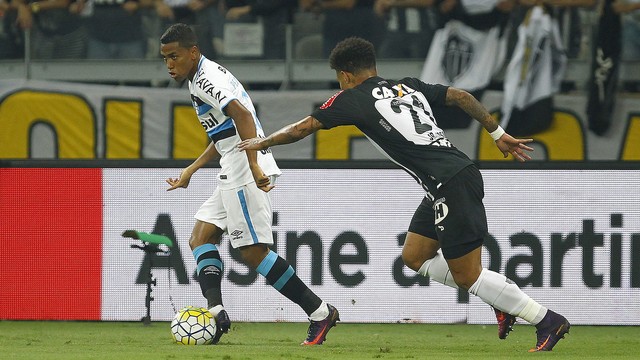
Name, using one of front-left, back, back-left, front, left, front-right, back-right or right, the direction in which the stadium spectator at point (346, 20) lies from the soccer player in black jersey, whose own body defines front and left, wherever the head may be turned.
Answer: front-right

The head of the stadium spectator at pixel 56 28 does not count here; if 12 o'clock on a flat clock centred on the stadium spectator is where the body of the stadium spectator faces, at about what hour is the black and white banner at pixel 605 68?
The black and white banner is roughly at 10 o'clock from the stadium spectator.

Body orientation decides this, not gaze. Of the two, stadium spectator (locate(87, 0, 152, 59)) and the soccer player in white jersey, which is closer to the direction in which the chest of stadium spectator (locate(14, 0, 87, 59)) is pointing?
the soccer player in white jersey

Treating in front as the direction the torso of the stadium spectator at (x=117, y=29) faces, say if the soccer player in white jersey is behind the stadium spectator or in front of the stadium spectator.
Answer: in front

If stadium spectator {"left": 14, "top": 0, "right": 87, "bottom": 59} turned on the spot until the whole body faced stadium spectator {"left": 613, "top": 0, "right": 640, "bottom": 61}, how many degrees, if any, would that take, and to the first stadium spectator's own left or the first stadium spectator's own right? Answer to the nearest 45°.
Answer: approximately 45° to the first stadium spectator's own left

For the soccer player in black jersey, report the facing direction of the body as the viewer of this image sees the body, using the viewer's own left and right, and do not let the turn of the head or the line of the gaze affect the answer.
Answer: facing away from the viewer and to the left of the viewer

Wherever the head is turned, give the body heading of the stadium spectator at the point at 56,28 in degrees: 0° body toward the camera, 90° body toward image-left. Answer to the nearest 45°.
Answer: approximately 0°

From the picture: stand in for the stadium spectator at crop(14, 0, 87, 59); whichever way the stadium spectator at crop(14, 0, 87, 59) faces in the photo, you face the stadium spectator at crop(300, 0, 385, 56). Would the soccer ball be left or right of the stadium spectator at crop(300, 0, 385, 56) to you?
right

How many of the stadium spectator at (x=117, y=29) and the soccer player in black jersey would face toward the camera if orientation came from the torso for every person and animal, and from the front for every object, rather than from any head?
1

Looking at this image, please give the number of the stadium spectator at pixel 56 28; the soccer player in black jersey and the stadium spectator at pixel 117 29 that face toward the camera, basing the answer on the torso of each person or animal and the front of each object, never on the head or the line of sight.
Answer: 2

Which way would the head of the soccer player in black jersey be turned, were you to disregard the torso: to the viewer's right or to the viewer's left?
to the viewer's left

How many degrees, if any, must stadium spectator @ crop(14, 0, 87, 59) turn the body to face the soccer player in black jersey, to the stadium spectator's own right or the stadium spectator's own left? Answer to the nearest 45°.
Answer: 0° — they already face them
